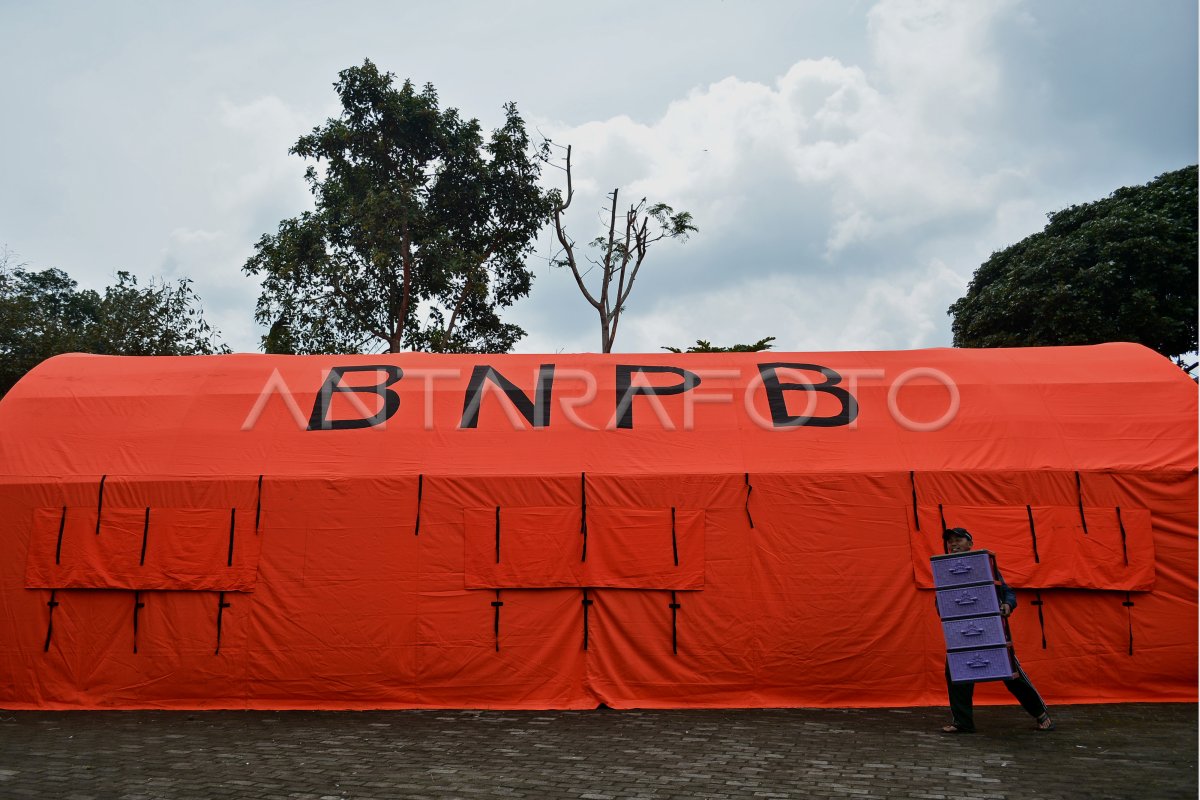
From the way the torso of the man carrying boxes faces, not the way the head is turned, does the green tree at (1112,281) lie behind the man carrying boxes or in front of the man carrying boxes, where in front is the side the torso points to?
behind

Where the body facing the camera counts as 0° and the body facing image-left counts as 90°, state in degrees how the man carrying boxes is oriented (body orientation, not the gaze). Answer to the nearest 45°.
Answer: approximately 45°

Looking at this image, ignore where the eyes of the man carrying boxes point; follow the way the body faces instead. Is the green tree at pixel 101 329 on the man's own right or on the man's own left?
on the man's own right

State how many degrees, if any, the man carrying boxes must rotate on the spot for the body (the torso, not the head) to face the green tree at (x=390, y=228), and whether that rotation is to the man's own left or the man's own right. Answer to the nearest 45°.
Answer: approximately 90° to the man's own right

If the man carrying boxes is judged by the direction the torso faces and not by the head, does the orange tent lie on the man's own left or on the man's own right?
on the man's own right
